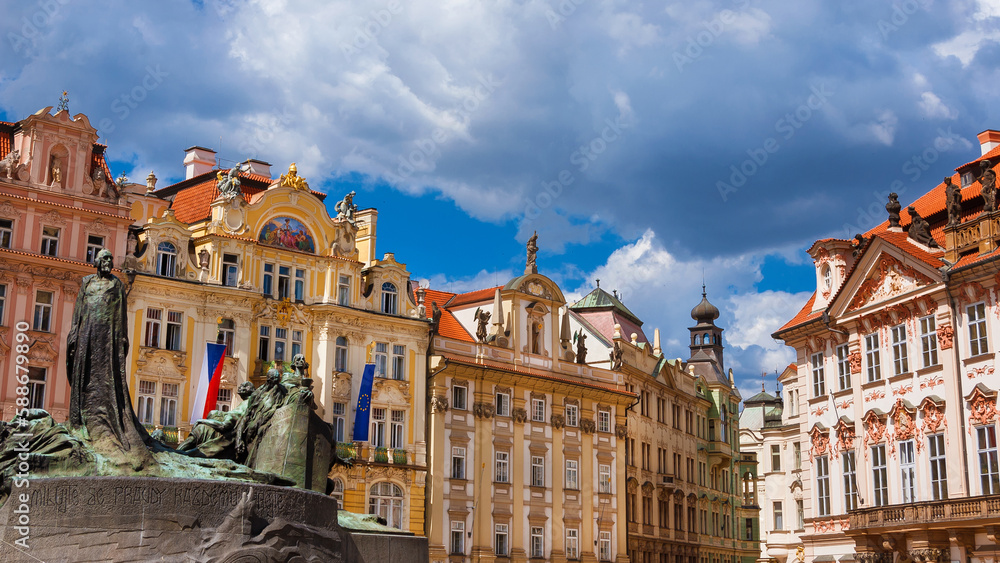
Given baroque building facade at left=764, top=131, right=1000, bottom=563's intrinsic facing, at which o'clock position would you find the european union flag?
The european union flag is roughly at 2 o'clock from the baroque building facade.

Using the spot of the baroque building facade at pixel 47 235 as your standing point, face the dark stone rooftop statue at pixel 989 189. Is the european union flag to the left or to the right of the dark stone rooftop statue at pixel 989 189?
left

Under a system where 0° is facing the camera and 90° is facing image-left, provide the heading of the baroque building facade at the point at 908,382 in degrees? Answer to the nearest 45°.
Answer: approximately 45°

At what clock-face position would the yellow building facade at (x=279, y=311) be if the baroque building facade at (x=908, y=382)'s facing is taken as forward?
The yellow building facade is roughly at 2 o'clock from the baroque building facade.

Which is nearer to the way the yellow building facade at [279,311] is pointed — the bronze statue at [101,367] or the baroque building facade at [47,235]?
the bronze statue

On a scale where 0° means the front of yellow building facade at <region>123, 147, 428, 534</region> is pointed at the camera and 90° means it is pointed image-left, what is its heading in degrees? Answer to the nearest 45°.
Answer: approximately 315°
